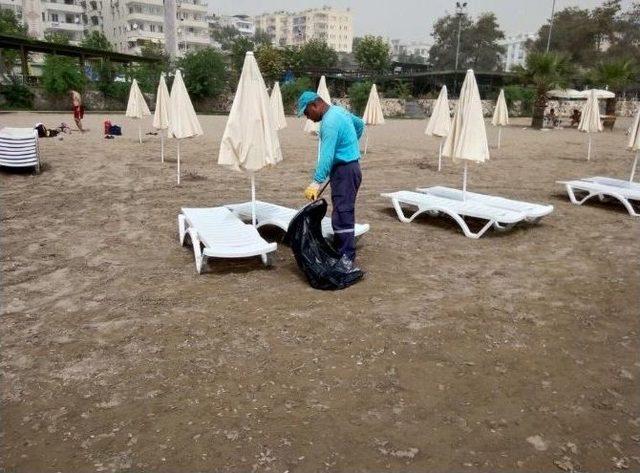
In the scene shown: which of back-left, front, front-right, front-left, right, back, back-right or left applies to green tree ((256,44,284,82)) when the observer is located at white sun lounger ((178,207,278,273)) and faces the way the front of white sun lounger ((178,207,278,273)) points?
back-left

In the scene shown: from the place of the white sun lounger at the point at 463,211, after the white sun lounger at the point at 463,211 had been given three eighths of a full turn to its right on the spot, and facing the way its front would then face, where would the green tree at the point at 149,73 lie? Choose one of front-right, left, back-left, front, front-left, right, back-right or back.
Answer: front-right

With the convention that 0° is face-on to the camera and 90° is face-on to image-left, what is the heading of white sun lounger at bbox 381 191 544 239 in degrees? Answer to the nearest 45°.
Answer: approximately 315°

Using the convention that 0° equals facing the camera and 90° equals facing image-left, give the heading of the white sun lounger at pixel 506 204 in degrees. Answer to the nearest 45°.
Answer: approximately 315°

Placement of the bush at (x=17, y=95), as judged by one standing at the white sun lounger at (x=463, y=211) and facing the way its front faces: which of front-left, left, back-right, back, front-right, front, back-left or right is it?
back

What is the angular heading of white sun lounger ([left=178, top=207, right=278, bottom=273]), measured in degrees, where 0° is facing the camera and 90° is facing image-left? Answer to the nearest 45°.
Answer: approximately 315°

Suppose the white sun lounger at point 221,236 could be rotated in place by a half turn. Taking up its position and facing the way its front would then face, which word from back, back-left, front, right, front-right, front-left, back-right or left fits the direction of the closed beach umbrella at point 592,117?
right

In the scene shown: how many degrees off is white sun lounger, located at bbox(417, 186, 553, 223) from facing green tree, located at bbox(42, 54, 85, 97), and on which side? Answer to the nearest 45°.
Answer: approximately 180°

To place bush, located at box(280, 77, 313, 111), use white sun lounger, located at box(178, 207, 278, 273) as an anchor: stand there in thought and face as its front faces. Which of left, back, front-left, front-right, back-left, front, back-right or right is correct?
back-left
